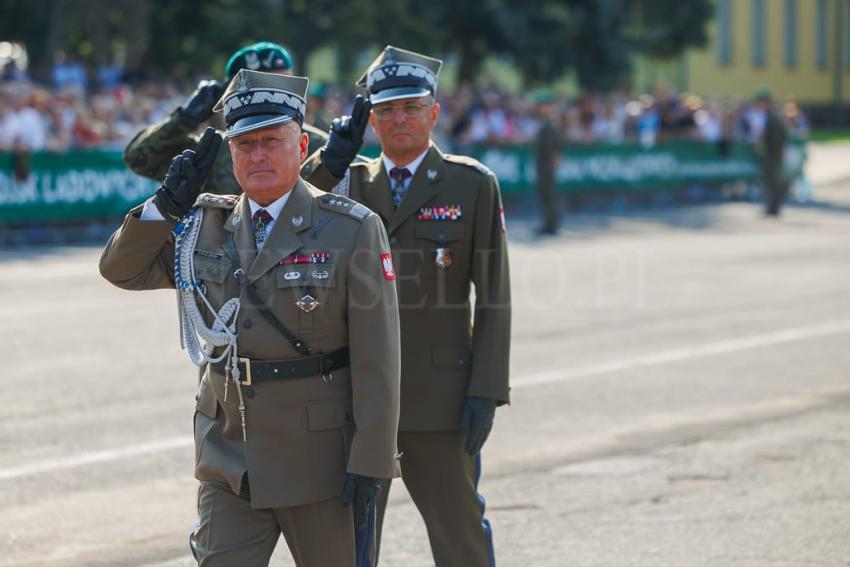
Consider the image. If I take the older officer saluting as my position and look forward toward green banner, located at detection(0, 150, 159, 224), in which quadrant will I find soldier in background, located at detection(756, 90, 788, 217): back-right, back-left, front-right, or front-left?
front-right

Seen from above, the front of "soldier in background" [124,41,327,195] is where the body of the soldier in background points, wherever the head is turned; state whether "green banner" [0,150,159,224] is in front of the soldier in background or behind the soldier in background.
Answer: behind

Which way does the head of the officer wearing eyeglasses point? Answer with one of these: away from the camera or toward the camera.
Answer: toward the camera

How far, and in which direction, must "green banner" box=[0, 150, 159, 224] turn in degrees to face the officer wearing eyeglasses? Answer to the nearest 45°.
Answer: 0° — it already faces them

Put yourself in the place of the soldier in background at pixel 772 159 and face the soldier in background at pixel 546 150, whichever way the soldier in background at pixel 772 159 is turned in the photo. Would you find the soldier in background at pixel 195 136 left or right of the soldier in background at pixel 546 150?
left

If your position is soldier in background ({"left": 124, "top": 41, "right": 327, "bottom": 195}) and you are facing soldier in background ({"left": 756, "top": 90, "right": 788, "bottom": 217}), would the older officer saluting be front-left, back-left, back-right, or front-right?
back-right

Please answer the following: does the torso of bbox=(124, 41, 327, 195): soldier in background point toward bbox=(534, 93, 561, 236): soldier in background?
no

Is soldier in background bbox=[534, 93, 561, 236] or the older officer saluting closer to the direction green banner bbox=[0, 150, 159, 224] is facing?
the older officer saluting

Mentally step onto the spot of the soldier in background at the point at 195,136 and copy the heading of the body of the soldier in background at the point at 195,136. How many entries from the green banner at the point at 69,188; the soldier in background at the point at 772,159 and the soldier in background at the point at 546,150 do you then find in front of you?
0

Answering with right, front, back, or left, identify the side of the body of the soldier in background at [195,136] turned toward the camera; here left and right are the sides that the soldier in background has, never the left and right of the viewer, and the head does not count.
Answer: front

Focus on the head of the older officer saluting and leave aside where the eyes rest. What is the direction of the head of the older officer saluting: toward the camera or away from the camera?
toward the camera

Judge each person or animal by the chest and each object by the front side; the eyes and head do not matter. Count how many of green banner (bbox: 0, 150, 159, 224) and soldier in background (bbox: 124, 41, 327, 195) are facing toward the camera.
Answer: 2

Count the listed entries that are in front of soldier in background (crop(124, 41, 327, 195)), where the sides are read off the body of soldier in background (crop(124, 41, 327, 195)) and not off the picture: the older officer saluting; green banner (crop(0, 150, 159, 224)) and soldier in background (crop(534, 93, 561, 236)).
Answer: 1

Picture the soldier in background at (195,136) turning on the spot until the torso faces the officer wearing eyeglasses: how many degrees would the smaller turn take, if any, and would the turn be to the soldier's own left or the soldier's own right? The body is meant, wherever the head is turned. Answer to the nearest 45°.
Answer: approximately 45° to the soldier's own left

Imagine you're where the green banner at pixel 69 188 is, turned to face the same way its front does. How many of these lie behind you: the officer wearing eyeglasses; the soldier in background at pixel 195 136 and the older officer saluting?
0
